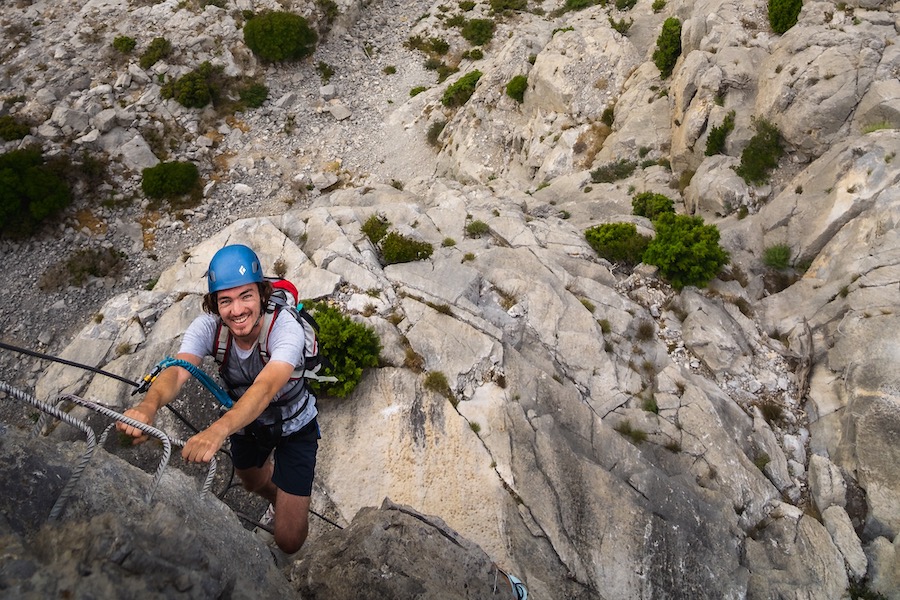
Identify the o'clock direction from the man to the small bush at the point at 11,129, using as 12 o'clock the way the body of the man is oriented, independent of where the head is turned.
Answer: The small bush is roughly at 4 o'clock from the man.

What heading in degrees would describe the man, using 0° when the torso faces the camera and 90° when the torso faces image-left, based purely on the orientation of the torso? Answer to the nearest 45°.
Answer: approximately 45°

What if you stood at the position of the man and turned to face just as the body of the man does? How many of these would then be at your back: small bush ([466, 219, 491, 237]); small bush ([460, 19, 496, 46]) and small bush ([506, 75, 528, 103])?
3

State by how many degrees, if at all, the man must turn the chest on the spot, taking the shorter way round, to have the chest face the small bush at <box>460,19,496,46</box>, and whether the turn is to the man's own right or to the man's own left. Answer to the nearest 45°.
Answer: approximately 180°

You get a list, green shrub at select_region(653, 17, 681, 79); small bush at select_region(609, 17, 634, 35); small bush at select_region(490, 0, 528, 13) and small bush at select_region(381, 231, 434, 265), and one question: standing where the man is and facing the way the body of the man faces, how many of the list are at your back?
4

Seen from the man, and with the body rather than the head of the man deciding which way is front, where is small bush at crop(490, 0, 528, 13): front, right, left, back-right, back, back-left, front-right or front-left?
back

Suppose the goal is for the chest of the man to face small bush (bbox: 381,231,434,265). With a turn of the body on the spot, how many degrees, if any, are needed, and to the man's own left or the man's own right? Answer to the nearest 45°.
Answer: approximately 180°

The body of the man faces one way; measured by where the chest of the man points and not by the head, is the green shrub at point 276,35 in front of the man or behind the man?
behind

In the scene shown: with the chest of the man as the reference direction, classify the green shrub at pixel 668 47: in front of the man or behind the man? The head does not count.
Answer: behind

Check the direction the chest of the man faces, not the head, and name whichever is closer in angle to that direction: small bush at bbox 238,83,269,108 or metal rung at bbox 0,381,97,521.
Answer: the metal rung

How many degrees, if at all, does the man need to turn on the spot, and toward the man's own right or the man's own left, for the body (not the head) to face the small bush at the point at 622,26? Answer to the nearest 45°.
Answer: approximately 180°

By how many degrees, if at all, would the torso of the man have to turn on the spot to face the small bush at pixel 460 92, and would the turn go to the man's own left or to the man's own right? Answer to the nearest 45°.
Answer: approximately 180°
